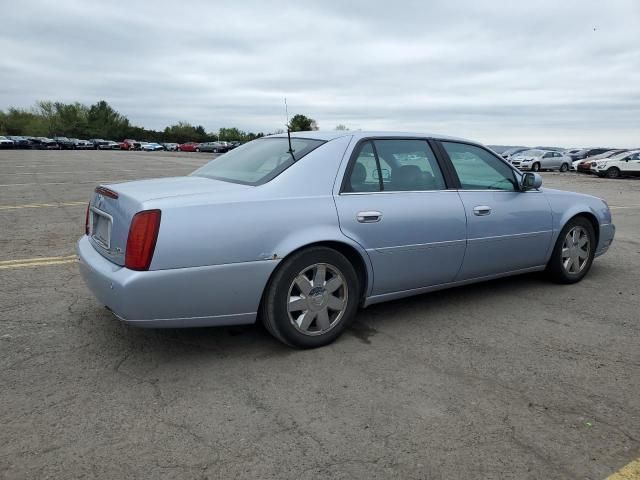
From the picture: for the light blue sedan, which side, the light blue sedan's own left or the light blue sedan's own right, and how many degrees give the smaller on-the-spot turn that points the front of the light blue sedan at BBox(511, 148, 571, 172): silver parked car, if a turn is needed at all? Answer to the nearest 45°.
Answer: approximately 45° to the light blue sedan's own left

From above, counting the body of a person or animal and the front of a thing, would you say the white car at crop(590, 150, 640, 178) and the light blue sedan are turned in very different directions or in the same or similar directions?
very different directions

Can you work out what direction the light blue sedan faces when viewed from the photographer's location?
facing away from the viewer and to the right of the viewer

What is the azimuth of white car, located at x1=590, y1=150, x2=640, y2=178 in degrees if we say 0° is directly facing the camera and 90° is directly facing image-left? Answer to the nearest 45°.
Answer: approximately 45°

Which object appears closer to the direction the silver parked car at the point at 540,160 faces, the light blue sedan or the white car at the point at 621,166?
the light blue sedan

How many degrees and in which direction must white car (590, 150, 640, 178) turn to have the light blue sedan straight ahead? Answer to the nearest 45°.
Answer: approximately 45° to its left

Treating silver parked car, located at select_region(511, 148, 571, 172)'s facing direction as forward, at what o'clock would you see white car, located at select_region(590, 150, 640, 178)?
The white car is roughly at 9 o'clock from the silver parked car.

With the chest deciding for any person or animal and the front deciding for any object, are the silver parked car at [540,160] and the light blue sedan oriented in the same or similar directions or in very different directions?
very different directions

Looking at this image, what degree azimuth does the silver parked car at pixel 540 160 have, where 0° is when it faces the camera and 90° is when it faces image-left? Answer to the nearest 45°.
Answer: approximately 45°

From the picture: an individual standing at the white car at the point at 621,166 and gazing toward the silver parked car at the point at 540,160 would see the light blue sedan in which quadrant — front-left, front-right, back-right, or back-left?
back-left
